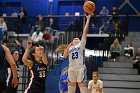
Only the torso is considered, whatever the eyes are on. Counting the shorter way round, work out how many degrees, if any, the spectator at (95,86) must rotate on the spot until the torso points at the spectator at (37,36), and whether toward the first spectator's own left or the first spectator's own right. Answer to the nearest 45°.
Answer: approximately 135° to the first spectator's own right

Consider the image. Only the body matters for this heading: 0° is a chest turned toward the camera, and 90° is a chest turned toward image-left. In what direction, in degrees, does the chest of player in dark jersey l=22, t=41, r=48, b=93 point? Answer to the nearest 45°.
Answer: approximately 315°

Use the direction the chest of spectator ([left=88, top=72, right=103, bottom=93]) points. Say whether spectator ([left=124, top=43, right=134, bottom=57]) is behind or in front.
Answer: behind

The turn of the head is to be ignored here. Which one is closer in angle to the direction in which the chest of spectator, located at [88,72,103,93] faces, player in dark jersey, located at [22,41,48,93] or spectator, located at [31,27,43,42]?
the player in dark jersey

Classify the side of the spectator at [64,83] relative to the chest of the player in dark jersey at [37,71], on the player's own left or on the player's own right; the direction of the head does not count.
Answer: on the player's own left

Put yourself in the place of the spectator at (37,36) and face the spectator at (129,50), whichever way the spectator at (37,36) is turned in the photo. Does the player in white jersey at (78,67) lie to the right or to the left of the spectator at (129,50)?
right

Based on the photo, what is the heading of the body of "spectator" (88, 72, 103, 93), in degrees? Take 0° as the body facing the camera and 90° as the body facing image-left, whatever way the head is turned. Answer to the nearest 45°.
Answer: approximately 0°

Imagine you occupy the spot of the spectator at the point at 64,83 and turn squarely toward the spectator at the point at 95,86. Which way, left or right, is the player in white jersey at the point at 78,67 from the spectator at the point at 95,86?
right
